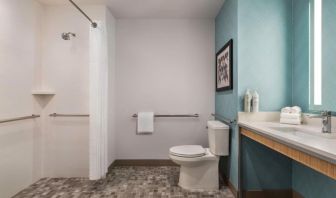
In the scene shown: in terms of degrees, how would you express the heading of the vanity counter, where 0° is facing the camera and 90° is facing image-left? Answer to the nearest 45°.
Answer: approximately 45°

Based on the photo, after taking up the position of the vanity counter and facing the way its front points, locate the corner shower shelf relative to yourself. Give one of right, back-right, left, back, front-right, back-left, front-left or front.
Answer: front-right

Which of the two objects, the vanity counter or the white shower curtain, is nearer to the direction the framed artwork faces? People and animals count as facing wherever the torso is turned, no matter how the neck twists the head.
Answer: the white shower curtain

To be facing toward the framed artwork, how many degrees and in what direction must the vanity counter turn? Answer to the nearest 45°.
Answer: approximately 90° to its right

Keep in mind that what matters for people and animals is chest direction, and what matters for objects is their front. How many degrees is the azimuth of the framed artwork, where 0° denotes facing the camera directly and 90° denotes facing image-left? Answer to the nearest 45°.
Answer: approximately 90°

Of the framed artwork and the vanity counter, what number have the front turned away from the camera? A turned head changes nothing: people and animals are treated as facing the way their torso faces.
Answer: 0

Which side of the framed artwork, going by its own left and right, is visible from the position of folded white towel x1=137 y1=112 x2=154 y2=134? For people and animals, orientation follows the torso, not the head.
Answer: front

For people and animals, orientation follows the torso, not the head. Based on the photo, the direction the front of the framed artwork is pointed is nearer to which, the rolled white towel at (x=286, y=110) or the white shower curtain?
the white shower curtain

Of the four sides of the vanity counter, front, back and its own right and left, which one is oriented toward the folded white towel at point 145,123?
right

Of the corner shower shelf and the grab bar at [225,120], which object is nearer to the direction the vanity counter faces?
the corner shower shelf

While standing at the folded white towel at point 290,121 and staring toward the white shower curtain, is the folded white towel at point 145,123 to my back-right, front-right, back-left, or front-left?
front-right

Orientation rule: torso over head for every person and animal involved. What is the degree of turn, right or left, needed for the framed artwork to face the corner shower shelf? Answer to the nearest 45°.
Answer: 0° — it already faces it
